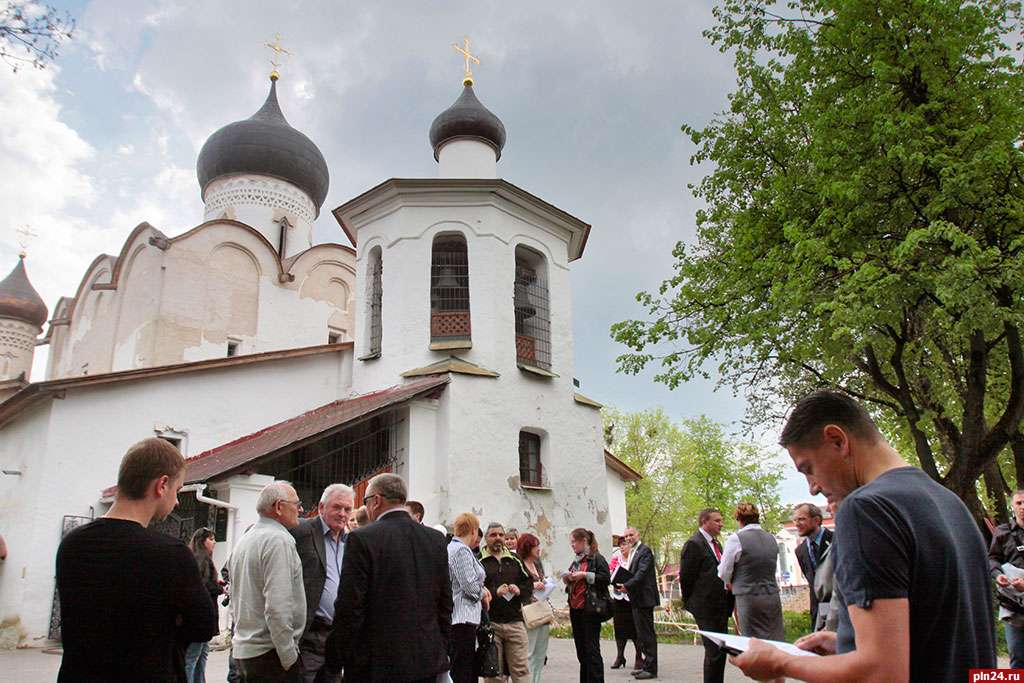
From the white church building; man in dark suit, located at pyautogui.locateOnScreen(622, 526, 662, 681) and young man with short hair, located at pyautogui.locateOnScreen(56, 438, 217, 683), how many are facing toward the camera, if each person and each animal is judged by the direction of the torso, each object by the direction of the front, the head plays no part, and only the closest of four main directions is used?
1

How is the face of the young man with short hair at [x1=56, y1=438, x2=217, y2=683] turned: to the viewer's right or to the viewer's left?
to the viewer's right

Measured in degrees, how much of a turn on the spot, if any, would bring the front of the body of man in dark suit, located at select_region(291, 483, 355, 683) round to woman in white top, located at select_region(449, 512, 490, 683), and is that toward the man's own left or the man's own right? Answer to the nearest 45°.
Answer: approximately 90° to the man's own left

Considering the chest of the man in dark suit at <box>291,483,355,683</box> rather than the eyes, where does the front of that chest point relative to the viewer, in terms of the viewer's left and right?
facing the viewer and to the right of the viewer

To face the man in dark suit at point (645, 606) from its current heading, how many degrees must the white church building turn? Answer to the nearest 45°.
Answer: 0° — it already faces them

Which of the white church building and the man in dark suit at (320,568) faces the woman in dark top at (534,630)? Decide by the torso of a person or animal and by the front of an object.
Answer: the white church building

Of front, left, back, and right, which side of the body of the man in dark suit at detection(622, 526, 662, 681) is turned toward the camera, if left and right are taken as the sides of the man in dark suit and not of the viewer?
left

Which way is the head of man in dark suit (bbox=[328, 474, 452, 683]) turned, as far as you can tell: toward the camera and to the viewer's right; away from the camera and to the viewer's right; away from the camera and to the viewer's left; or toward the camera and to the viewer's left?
away from the camera and to the viewer's left

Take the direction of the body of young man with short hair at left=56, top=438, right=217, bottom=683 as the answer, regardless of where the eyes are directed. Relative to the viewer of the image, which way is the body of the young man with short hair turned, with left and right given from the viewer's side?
facing away from the viewer and to the right of the viewer

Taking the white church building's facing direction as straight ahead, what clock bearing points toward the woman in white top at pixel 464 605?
The woman in white top is roughly at 12 o'clock from the white church building.

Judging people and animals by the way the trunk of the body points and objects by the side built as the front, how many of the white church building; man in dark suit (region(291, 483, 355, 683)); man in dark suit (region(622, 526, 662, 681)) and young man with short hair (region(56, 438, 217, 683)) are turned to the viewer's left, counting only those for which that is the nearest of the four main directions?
1

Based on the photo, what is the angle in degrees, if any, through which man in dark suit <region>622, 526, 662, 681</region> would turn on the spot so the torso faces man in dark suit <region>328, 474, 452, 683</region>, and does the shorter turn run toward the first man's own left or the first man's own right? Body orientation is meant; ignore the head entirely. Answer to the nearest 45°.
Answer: approximately 90° to the first man's own left

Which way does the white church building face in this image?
toward the camera
